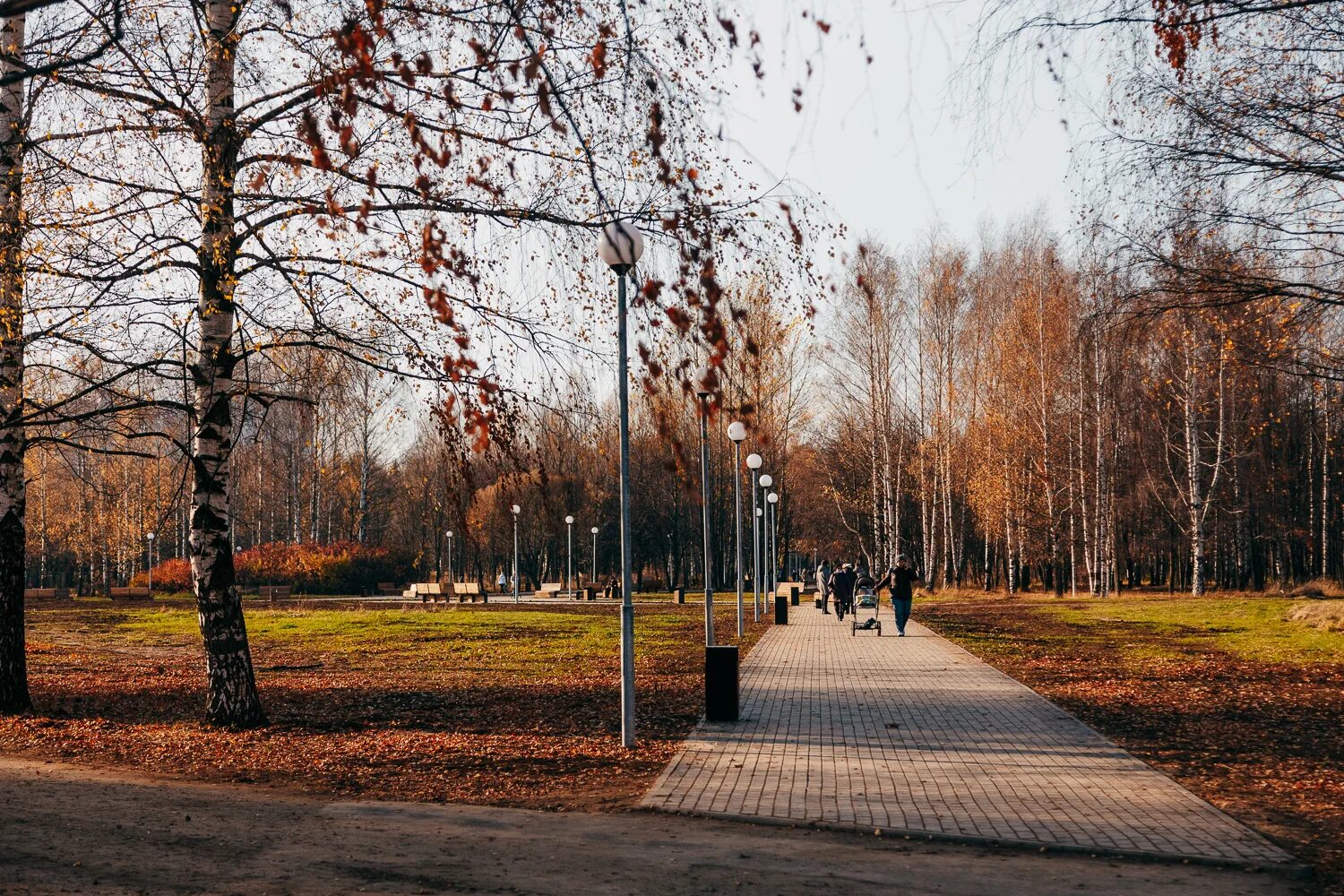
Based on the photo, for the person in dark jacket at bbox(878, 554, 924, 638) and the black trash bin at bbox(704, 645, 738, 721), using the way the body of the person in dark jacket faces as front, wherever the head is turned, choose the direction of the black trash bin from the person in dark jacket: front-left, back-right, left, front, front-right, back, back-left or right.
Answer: front

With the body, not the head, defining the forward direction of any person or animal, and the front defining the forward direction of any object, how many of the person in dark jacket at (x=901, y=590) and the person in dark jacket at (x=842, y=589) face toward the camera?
2

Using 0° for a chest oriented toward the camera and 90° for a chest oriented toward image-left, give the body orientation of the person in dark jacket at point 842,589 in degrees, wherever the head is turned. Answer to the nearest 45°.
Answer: approximately 0°

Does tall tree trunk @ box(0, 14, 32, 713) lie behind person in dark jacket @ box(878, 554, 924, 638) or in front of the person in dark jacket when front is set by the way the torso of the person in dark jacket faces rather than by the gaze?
in front

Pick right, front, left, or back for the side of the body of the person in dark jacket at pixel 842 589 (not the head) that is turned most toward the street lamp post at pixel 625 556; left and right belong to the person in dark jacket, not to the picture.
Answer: front

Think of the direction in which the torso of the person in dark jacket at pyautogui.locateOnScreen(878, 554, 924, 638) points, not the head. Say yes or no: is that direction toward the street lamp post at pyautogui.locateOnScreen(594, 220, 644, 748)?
yes

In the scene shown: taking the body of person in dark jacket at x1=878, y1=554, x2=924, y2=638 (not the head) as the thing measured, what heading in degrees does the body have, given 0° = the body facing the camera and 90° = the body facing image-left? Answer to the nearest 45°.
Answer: approximately 0°

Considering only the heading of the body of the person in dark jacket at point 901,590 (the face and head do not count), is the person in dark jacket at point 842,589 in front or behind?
behind

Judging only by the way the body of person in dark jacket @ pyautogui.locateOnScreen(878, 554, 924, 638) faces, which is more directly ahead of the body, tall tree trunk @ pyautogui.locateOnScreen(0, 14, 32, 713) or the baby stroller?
the tall tree trunk

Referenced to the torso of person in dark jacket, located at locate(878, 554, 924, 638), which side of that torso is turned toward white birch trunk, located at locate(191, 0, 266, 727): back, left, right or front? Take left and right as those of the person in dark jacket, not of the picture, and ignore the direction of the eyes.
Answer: front
